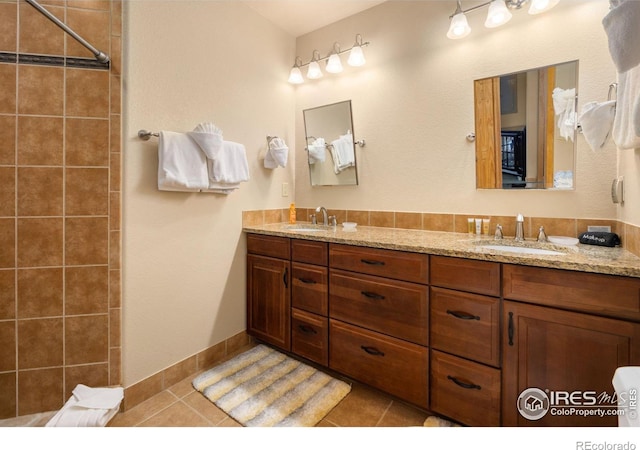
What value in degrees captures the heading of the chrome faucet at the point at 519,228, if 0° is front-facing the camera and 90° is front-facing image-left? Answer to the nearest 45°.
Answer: approximately 0°

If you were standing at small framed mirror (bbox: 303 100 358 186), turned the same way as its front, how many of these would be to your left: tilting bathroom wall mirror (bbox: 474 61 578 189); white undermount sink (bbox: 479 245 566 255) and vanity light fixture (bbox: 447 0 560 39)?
3

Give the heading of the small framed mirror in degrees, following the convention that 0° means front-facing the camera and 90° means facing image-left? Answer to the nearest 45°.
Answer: approximately 45°

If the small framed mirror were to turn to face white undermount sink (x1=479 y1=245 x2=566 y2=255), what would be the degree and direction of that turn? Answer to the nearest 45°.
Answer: approximately 90° to its left

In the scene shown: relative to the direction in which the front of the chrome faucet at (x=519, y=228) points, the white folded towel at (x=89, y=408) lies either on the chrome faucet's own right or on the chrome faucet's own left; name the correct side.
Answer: on the chrome faucet's own right

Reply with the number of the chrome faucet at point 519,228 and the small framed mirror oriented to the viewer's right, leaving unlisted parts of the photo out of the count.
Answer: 0

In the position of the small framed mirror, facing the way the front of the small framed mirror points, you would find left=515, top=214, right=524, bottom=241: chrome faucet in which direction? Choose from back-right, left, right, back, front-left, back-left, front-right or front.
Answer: left

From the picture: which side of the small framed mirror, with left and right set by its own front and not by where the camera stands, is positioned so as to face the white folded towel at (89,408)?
front

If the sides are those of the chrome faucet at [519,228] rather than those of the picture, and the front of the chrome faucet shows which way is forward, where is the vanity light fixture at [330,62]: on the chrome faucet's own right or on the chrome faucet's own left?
on the chrome faucet's own right

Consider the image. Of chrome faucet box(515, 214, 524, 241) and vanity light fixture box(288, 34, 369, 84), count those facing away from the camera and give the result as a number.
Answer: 0

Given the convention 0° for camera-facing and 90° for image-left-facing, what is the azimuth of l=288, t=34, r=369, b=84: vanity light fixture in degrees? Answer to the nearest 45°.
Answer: approximately 45°
